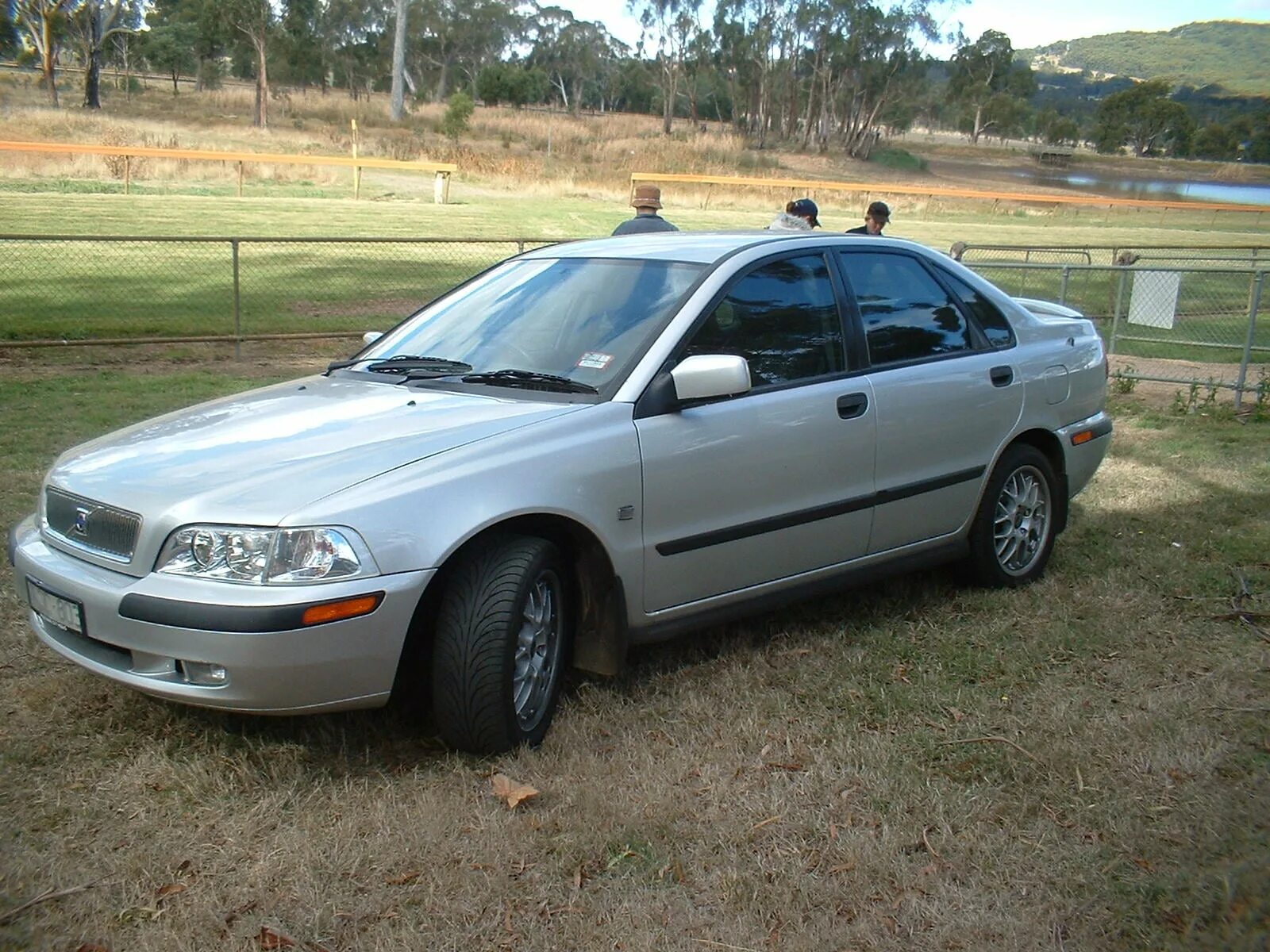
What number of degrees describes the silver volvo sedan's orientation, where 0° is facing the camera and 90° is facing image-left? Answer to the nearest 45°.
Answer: approximately 45°

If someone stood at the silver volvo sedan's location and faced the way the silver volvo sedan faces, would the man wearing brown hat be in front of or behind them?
behind

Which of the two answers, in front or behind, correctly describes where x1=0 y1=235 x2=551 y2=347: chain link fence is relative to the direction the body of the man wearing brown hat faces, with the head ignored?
in front
